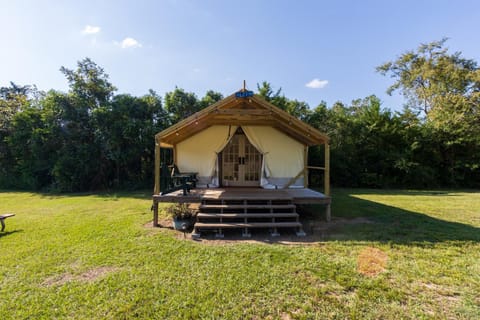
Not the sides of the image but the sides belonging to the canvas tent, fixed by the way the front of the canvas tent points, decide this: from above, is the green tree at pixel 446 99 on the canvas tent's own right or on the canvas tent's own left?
on the canvas tent's own left

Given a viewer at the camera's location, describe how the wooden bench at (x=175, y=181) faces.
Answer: facing the viewer and to the right of the viewer

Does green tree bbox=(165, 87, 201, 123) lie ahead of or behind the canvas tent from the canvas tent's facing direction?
behind

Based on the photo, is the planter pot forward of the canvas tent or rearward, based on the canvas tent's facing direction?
forward

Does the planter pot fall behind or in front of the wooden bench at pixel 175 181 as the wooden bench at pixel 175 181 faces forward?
in front

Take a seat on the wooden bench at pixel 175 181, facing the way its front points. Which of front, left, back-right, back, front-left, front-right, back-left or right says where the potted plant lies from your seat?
front-right

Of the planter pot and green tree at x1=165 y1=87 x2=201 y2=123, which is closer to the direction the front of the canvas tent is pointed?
the planter pot

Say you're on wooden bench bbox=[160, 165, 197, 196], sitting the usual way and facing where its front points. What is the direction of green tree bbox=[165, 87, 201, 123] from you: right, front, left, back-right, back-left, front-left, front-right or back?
back-left

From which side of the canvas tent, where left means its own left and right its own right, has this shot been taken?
front
